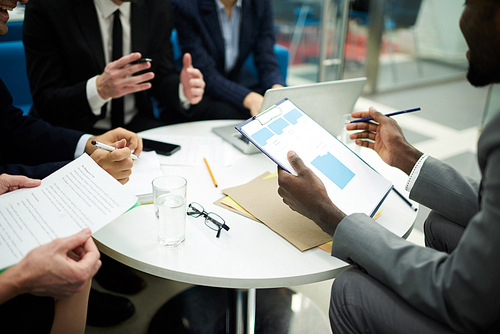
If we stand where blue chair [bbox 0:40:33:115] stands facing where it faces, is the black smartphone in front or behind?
in front

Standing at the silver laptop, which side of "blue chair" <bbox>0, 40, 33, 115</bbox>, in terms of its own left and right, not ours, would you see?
front

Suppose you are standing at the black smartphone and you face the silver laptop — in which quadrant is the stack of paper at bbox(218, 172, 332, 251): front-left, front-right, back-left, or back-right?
front-right

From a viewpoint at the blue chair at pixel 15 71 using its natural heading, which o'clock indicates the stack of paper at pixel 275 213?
The stack of paper is roughly at 1 o'clock from the blue chair.

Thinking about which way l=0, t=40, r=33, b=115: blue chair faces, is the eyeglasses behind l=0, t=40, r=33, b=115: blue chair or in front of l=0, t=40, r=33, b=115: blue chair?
in front

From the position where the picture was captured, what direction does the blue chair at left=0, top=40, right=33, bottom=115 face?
facing the viewer and to the right of the viewer
